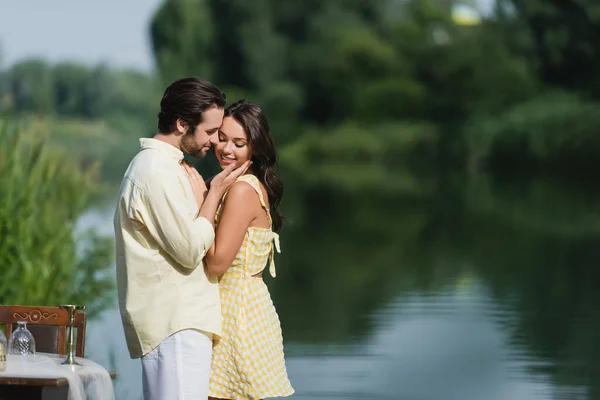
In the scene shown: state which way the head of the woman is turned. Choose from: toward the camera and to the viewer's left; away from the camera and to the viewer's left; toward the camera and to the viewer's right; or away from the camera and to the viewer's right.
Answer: toward the camera and to the viewer's left

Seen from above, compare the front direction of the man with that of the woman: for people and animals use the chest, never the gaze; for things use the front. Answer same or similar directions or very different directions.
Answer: very different directions

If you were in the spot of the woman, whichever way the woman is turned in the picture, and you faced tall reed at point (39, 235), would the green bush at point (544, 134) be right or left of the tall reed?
right

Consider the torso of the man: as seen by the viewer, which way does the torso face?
to the viewer's right

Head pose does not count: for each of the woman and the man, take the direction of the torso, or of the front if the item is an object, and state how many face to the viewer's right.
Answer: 1

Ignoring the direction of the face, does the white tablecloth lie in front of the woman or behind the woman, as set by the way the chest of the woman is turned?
in front

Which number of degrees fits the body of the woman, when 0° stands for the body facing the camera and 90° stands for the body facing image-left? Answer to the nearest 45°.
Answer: approximately 90°

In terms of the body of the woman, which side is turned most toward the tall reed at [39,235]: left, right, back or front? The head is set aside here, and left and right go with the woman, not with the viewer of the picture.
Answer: right

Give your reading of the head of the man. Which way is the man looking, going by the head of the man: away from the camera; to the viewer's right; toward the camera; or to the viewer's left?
to the viewer's right
